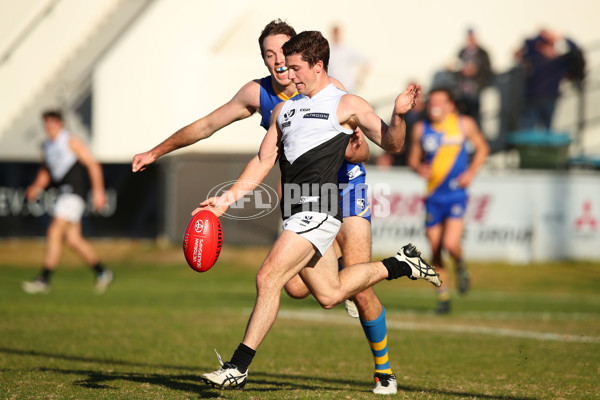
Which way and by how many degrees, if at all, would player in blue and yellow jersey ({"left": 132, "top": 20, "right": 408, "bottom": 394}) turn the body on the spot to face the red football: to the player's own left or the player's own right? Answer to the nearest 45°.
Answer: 0° — they already face it

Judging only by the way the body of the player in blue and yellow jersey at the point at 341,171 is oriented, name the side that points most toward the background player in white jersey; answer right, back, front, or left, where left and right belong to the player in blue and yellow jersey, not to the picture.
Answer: right

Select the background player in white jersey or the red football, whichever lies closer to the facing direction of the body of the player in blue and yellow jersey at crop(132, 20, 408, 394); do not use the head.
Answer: the red football

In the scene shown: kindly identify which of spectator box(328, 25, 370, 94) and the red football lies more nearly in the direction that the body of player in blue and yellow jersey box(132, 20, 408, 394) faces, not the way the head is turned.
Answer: the red football

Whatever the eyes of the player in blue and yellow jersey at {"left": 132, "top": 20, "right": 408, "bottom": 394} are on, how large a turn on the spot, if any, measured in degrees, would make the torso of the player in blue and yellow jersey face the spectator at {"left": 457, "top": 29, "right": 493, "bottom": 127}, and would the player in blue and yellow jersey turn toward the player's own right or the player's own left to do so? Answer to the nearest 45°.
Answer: approximately 135° to the player's own right

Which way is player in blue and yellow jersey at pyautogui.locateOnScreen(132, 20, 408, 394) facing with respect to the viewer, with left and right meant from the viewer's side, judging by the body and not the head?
facing the viewer and to the left of the viewer

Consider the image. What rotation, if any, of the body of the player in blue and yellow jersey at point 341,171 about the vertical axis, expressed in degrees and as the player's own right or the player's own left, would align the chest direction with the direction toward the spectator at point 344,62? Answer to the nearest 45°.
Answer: approximately 135° to the player's own right

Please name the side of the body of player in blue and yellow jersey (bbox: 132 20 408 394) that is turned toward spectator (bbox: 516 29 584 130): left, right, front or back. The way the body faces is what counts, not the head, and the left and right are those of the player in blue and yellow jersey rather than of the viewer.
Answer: back

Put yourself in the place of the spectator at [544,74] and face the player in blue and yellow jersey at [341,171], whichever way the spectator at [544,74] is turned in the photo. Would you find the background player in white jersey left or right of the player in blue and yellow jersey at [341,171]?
right

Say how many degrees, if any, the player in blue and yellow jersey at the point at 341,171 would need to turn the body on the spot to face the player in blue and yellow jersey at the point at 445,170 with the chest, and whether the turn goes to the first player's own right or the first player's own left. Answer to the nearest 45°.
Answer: approximately 135° to the first player's own right

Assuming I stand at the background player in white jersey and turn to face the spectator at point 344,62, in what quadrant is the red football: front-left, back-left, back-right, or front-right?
back-right

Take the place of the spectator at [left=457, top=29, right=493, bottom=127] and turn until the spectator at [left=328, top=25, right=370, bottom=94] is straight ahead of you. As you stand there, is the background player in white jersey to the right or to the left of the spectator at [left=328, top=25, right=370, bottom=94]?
left
